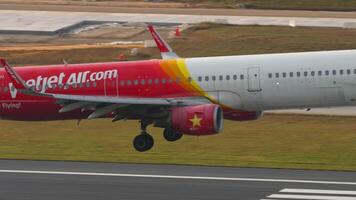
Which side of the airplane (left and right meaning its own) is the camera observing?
right
